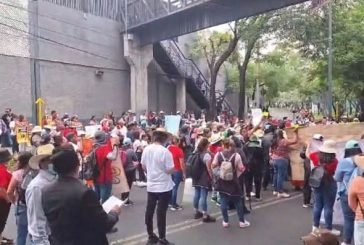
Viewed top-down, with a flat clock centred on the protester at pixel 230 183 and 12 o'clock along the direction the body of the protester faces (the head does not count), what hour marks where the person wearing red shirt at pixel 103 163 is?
The person wearing red shirt is roughly at 9 o'clock from the protester.

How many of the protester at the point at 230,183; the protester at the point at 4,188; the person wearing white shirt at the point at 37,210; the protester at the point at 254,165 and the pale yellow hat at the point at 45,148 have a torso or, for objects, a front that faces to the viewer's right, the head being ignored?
2

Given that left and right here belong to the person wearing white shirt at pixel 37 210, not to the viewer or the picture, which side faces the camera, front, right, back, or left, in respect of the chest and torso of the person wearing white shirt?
right

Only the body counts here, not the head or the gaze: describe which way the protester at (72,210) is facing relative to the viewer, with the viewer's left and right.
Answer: facing away from the viewer and to the right of the viewer

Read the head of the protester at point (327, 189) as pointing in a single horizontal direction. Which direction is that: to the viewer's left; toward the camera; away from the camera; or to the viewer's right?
away from the camera

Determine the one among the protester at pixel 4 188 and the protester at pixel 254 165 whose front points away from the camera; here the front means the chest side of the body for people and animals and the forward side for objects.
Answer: the protester at pixel 254 165

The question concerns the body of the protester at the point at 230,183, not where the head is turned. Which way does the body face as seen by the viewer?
away from the camera

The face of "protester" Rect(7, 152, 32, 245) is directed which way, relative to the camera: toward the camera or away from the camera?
away from the camera

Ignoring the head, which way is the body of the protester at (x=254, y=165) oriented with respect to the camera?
away from the camera

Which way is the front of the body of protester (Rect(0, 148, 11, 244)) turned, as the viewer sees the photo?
to the viewer's right

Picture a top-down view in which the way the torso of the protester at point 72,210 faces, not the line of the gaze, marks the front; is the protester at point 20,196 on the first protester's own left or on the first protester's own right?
on the first protester's own left
